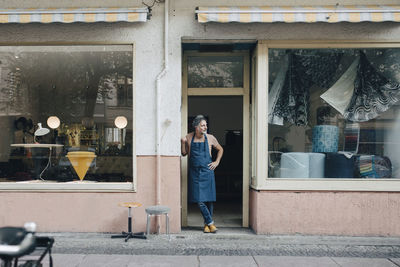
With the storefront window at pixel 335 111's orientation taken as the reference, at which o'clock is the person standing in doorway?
The person standing in doorway is roughly at 2 o'clock from the storefront window.

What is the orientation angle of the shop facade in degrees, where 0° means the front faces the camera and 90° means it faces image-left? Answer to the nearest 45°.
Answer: approximately 0°

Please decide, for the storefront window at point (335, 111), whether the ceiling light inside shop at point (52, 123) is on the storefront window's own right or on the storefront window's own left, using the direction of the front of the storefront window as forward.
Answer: on the storefront window's own right
